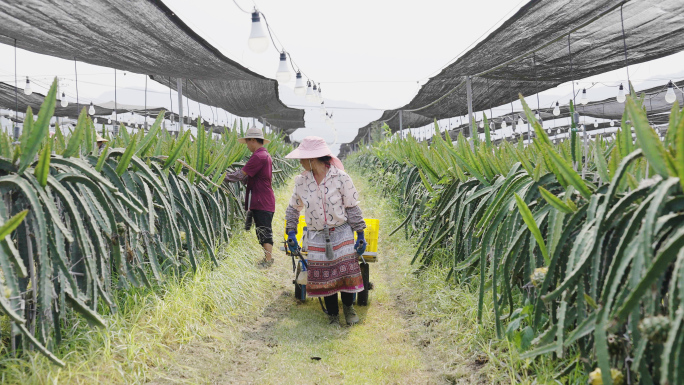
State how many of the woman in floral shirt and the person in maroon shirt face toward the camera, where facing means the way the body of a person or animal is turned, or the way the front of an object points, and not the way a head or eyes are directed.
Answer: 1

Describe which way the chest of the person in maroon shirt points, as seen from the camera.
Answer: to the viewer's left

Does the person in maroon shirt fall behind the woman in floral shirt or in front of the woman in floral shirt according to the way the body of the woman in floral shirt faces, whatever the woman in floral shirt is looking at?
behind

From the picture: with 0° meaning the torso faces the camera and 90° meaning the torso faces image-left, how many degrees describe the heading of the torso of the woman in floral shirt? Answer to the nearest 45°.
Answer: approximately 0°

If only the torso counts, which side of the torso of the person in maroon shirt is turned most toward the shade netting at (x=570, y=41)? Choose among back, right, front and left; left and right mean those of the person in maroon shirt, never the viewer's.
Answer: back

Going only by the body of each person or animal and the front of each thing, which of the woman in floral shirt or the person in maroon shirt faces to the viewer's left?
the person in maroon shirt

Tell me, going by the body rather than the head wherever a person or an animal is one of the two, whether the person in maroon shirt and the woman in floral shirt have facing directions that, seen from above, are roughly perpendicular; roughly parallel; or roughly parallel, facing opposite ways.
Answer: roughly perpendicular

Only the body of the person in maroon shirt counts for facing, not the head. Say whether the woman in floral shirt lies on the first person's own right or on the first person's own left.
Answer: on the first person's own left
